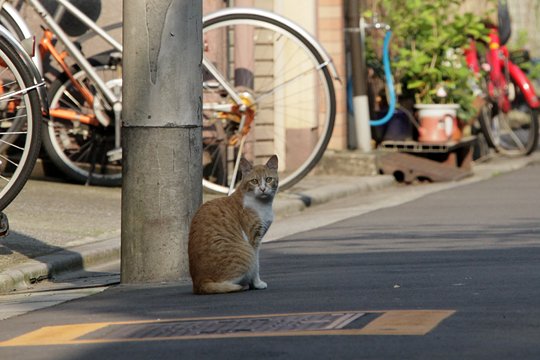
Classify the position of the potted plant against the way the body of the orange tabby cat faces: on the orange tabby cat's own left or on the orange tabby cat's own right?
on the orange tabby cat's own left
